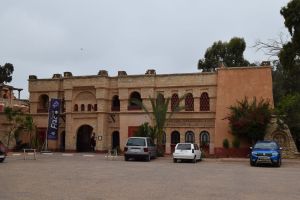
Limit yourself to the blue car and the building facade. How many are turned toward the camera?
2

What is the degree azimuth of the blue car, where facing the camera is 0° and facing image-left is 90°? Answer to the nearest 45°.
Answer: approximately 0°

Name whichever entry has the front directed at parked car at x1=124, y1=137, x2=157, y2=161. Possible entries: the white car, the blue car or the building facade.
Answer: the building facade

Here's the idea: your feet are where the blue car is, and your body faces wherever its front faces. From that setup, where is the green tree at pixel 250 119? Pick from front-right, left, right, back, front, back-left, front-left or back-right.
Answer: back

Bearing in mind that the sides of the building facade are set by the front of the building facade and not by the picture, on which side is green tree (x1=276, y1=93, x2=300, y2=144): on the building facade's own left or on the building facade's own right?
on the building facade's own left

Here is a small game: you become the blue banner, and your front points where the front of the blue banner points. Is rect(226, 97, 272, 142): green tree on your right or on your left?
on your left
